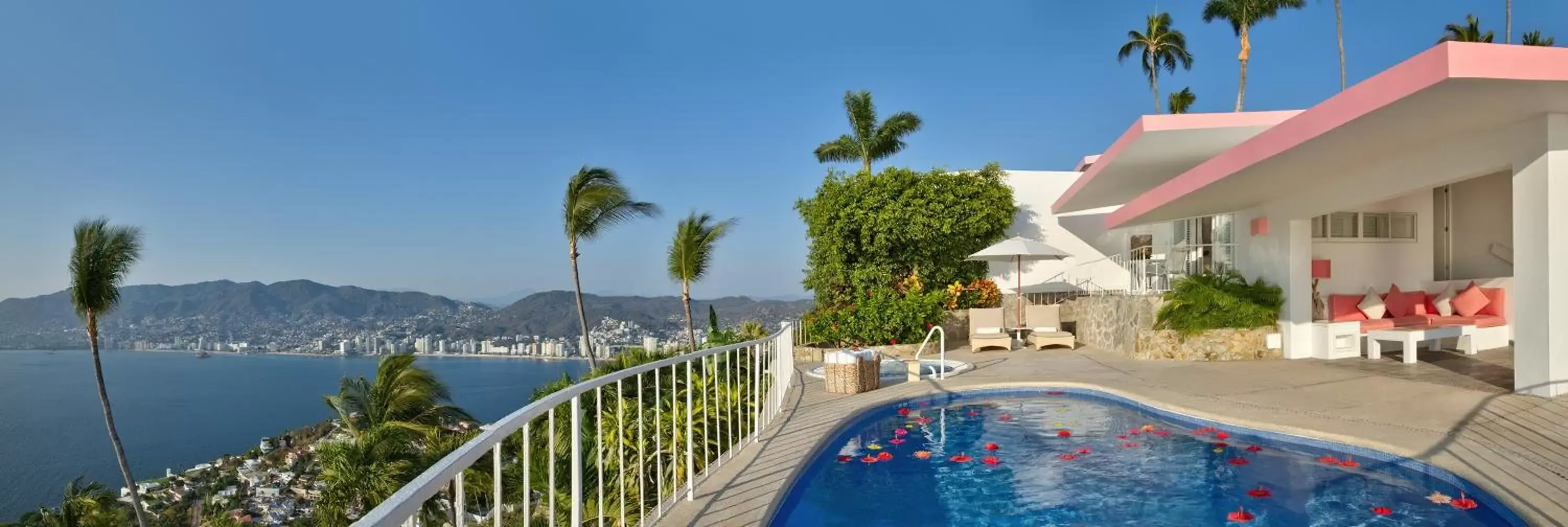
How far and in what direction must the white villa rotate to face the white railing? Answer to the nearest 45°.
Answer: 0° — it already faces it

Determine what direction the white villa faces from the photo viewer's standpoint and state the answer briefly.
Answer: facing the viewer and to the left of the viewer

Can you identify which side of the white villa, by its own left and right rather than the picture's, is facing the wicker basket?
front

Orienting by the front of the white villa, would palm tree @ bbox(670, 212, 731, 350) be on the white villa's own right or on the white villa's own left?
on the white villa's own right

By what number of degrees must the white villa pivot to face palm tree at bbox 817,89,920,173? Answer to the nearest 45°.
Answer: approximately 90° to its right

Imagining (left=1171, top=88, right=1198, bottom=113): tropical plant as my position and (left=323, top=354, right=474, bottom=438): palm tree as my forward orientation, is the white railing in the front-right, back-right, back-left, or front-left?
front-left

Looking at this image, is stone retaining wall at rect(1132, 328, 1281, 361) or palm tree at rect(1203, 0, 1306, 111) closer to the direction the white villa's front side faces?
the stone retaining wall
